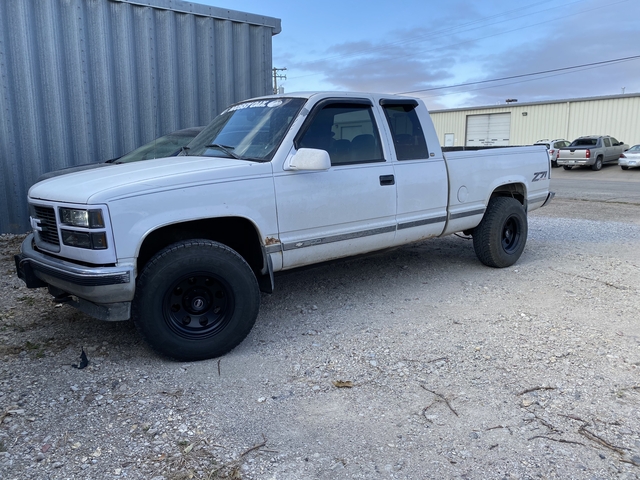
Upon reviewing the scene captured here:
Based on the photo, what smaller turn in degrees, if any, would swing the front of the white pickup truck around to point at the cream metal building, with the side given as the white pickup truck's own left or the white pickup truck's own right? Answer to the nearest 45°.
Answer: approximately 180°

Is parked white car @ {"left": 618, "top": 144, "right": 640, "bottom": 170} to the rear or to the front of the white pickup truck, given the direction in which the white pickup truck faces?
to the rear

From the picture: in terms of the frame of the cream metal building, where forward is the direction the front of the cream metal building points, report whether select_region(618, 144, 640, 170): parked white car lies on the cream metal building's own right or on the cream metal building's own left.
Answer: on the cream metal building's own left

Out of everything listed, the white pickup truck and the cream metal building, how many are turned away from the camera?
0

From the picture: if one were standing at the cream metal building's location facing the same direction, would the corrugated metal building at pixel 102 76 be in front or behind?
in front

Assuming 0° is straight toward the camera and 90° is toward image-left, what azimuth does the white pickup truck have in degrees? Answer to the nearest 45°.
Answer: approximately 45°
